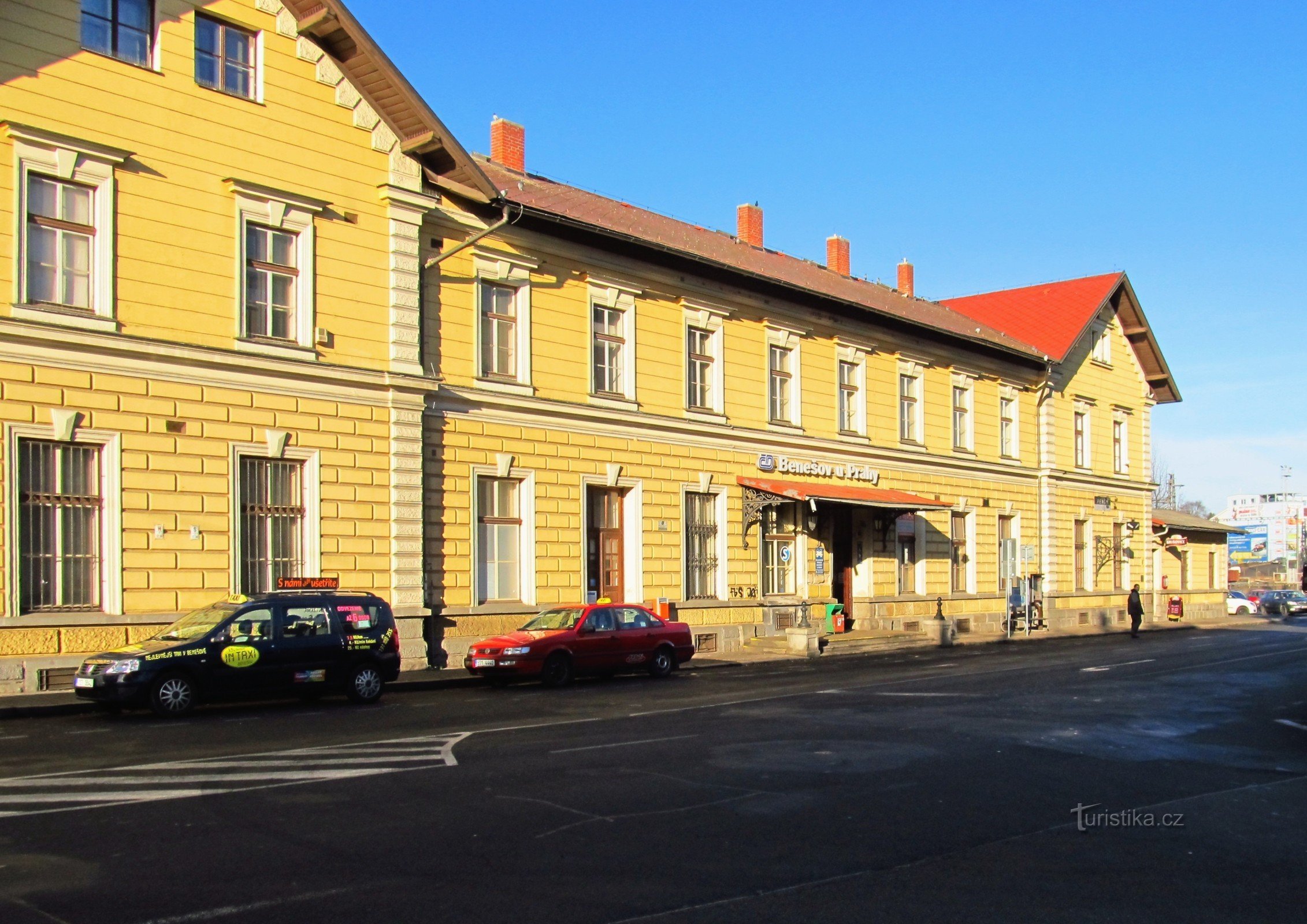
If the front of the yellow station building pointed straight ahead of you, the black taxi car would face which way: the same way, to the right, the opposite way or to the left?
to the right

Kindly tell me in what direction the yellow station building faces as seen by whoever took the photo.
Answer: facing the viewer and to the right of the viewer

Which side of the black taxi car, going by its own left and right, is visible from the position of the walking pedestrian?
back

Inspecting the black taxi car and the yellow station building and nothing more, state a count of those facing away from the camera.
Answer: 0

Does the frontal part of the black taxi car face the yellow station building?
no

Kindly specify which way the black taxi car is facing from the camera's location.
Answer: facing the viewer and to the left of the viewer
